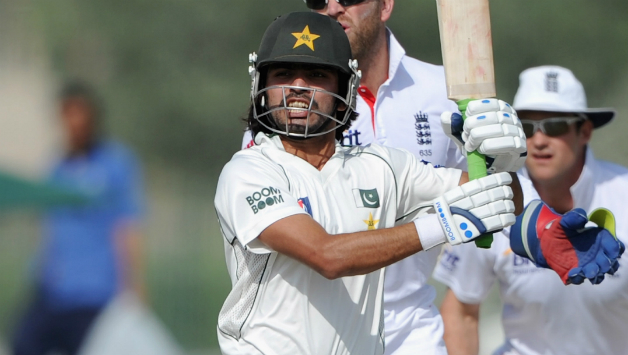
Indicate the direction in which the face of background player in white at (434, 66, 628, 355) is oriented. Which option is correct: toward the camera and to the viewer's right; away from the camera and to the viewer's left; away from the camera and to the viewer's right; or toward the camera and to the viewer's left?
toward the camera and to the viewer's left

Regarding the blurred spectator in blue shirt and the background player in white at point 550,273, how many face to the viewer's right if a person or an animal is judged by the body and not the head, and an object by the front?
0

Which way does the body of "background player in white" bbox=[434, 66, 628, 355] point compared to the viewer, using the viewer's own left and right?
facing the viewer and to the left of the viewer

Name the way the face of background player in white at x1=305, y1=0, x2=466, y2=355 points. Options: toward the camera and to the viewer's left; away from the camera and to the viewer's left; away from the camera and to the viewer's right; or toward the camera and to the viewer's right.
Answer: toward the camera and to the viewer's left

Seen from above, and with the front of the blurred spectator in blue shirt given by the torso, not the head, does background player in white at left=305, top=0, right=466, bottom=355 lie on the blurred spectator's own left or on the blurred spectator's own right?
on the blurred spectator's own left
